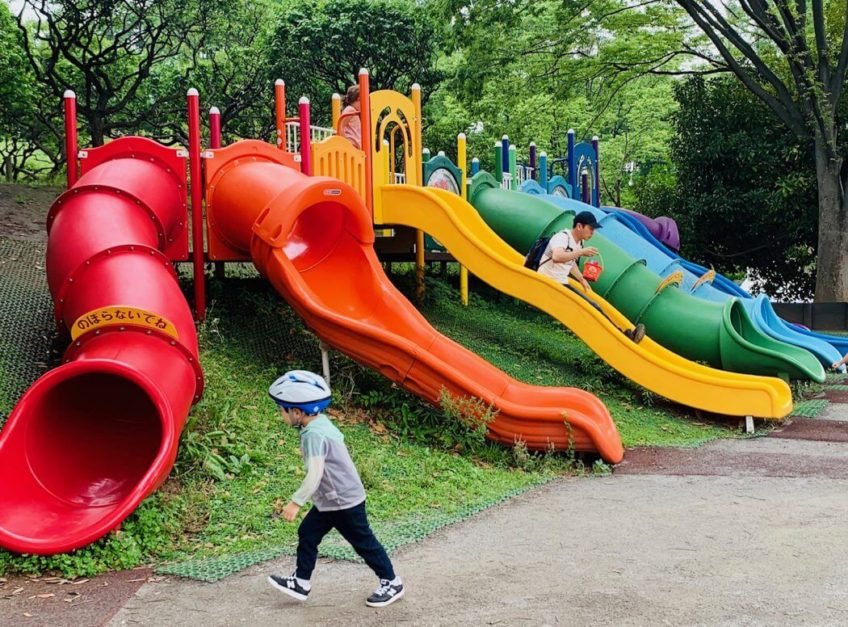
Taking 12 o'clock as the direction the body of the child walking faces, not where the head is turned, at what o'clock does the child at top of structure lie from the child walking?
The child at top of structure is roughly at 3 o'clock from the child walking.

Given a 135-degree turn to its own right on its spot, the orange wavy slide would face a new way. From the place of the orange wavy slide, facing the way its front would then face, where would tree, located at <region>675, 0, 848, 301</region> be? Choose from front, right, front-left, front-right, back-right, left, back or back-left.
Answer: back-right

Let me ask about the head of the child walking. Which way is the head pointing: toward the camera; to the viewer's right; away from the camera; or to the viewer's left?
to the viewer's left

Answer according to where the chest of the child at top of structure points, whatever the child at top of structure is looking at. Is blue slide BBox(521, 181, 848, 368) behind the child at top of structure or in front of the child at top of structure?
in front

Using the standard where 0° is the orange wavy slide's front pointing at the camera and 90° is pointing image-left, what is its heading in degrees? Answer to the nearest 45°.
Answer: approximately 315°

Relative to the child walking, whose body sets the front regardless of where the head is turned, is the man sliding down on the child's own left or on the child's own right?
on the child's own right

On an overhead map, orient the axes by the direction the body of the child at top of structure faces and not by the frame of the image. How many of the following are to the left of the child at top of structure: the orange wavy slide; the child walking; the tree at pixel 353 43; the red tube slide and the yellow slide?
1

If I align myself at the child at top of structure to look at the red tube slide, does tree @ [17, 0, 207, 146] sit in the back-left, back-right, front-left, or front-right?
back-right

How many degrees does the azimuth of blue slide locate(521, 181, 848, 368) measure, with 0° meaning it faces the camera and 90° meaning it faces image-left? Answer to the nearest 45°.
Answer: approximately 315°

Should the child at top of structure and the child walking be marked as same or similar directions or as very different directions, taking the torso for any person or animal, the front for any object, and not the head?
very different directions

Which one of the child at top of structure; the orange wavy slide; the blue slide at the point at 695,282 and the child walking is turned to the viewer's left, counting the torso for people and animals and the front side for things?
the child walking

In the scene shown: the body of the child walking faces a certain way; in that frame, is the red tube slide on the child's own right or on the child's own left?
on the child's own right

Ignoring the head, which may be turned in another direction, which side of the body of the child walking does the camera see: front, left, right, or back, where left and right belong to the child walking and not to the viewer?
left

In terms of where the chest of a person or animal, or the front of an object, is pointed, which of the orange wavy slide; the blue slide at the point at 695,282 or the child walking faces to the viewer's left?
the child walking

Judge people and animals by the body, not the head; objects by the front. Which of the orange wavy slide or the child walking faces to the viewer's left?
the child walking
